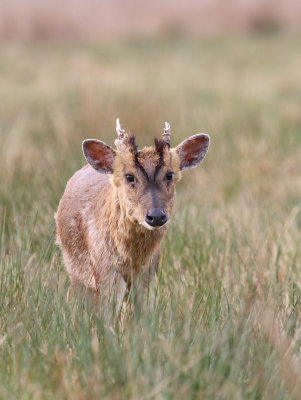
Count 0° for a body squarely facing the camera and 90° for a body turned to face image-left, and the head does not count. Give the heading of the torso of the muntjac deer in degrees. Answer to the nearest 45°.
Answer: approximately 315°
